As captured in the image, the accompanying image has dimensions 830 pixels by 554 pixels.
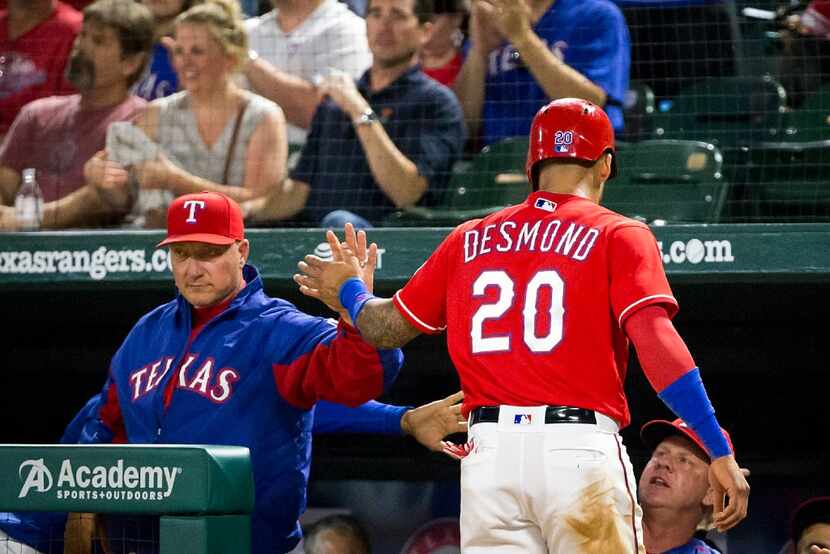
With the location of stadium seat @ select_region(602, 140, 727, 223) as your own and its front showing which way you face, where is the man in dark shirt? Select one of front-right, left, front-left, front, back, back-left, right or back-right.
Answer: right

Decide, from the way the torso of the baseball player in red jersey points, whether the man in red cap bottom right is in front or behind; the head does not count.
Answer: in front

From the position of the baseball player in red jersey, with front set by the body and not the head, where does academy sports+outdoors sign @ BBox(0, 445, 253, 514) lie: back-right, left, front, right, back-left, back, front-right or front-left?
left

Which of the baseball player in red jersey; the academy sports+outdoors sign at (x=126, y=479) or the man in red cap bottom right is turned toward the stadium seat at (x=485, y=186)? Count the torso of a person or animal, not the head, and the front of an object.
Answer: the baseball player in red jersey

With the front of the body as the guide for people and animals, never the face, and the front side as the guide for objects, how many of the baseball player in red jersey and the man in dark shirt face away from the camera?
1

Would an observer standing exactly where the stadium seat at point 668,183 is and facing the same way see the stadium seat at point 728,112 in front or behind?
behind

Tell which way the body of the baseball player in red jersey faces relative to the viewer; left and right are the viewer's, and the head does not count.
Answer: facing away from the viewer

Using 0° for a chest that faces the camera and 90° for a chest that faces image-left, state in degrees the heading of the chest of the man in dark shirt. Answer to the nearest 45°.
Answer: approximately 45°

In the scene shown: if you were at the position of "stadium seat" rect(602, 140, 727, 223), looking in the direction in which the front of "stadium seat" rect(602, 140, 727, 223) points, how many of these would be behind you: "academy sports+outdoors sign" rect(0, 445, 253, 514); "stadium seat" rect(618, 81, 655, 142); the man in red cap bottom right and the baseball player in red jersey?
1

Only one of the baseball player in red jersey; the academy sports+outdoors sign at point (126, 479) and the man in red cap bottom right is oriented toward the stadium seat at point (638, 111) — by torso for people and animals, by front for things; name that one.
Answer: the baseball player in red jersey

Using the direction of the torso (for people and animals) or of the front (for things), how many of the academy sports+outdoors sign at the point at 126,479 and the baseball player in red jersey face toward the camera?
1

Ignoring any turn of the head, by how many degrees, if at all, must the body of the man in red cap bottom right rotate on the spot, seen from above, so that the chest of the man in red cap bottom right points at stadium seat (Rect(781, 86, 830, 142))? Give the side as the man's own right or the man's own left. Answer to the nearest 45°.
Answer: approximately 135° to the man's own right

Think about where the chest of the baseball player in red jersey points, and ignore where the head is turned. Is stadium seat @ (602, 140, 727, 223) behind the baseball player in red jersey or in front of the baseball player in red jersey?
in front

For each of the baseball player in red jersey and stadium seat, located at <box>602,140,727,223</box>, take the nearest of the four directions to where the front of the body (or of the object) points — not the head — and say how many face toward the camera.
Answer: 1

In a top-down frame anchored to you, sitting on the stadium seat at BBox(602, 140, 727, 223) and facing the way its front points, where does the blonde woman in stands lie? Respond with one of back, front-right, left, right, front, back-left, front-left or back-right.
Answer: right

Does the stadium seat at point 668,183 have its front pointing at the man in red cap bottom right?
yes

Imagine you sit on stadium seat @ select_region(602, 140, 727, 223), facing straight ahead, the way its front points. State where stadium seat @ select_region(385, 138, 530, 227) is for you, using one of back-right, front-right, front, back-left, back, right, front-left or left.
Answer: right
